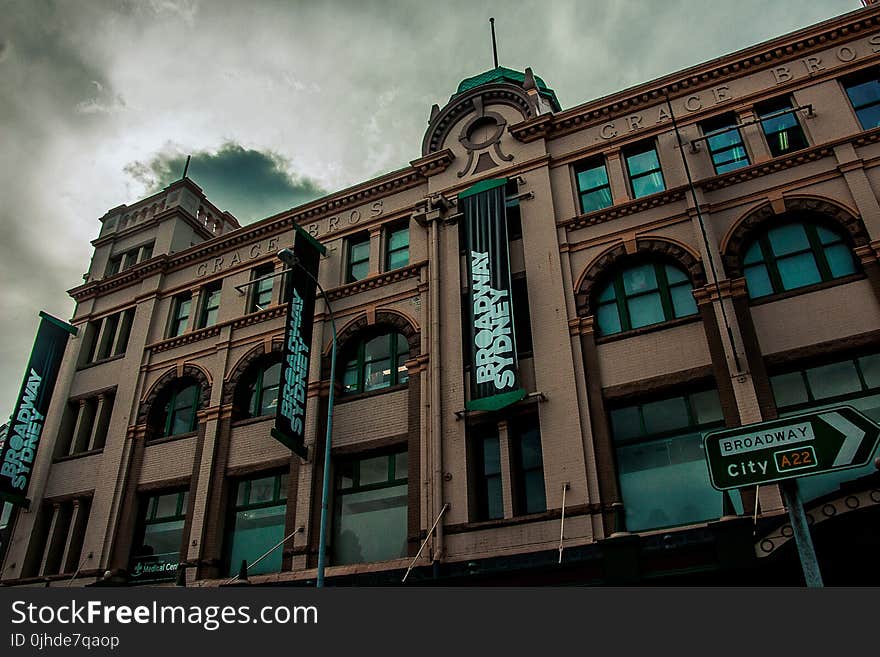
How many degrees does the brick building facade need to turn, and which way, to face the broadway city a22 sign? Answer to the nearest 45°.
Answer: approximately 45° to its left

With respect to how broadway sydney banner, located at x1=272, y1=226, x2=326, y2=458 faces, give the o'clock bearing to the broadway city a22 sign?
The broadway city a22 sign is roughly at 1 o'clock from the broadway sydney banner.

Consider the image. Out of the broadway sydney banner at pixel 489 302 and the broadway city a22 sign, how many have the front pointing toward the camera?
2

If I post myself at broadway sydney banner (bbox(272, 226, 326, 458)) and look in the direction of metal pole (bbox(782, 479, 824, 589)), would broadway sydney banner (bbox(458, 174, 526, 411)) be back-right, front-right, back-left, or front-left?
front-left

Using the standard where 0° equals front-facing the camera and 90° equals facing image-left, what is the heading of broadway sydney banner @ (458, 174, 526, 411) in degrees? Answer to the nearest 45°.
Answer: approximately 0°

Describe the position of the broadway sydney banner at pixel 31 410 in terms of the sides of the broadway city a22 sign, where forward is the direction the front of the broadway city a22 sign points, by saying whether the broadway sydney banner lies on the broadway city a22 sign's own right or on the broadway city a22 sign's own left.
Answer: on the broadway city a22 sign's own right

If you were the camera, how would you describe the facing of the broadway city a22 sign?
facing the viewer

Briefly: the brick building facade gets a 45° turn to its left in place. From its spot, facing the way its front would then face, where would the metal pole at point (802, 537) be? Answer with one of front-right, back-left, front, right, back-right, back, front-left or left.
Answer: front

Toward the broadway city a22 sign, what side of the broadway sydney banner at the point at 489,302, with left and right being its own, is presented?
front

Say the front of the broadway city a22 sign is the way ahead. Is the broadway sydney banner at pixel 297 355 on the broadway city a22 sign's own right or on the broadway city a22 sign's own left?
on the broadway city a22 sign's own right

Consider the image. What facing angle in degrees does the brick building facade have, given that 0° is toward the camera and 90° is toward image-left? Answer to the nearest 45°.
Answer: approximately 45°

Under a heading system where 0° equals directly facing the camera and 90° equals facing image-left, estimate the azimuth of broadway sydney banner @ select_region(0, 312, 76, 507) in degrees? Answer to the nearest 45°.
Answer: approximately 315°

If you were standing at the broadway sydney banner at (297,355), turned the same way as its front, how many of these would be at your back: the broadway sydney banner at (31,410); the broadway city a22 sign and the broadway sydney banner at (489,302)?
1

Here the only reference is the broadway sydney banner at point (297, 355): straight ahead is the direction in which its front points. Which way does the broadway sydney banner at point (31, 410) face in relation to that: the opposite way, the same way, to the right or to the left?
the same way

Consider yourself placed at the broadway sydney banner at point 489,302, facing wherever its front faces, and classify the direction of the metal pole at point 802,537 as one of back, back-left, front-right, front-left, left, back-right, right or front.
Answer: front

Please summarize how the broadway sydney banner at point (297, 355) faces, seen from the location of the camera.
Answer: facing the viewer and to the right of the viewer
